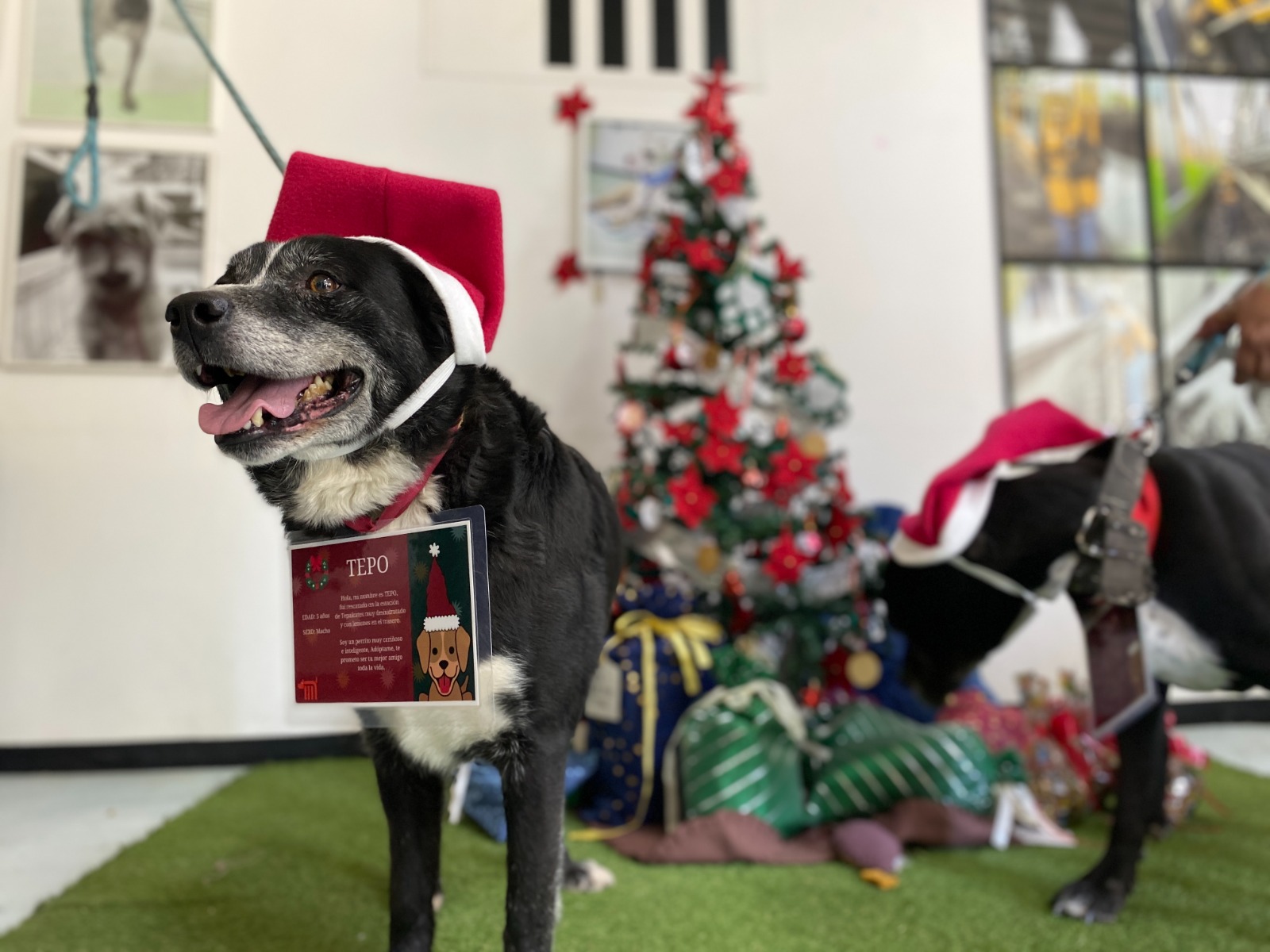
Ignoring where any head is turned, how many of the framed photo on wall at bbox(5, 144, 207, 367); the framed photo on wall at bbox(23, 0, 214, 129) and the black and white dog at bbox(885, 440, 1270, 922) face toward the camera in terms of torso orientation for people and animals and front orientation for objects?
2

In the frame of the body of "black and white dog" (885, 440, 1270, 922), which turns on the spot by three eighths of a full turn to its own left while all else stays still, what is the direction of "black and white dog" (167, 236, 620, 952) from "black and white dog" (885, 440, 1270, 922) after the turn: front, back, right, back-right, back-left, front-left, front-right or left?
right

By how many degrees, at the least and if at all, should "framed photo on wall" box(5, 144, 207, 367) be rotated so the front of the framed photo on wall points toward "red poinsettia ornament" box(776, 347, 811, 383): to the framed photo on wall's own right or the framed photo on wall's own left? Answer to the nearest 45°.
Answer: approximately 45° to the framed photo on wall's own left

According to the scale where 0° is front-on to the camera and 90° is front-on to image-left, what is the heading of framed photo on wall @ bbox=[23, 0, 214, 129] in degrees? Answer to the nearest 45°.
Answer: approximately 0°

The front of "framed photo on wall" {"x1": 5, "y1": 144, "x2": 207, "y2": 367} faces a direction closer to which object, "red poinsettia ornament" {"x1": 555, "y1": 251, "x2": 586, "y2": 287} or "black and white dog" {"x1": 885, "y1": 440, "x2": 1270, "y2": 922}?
the black and white dog

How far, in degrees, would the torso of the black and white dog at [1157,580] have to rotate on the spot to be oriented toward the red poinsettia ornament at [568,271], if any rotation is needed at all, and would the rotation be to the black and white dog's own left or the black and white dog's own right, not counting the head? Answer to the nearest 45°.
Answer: approximately 45° to the black and white dog's own right

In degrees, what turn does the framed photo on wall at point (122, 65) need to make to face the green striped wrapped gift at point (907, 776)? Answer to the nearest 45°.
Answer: approximately 45° to its left

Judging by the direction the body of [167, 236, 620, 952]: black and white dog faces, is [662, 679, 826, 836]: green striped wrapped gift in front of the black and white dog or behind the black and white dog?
behind

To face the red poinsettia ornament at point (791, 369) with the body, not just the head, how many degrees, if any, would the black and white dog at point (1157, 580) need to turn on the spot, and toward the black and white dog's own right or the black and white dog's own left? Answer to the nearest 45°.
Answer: approximately 45° to the black and white dog's own right

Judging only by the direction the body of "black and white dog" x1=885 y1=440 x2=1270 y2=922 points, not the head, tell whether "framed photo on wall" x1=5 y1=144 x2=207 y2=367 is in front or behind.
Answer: in front

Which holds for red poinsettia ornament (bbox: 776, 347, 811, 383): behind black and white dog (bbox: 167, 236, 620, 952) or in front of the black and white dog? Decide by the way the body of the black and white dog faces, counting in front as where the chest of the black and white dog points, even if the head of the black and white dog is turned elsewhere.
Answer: behind

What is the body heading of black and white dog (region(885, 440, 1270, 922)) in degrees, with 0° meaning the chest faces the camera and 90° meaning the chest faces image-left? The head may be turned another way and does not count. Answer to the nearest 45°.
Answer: approximately 90°

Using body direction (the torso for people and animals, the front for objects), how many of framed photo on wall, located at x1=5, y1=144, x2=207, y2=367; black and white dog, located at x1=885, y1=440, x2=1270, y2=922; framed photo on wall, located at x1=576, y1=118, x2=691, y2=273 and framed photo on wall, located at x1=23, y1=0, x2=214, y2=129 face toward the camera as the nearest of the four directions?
3
